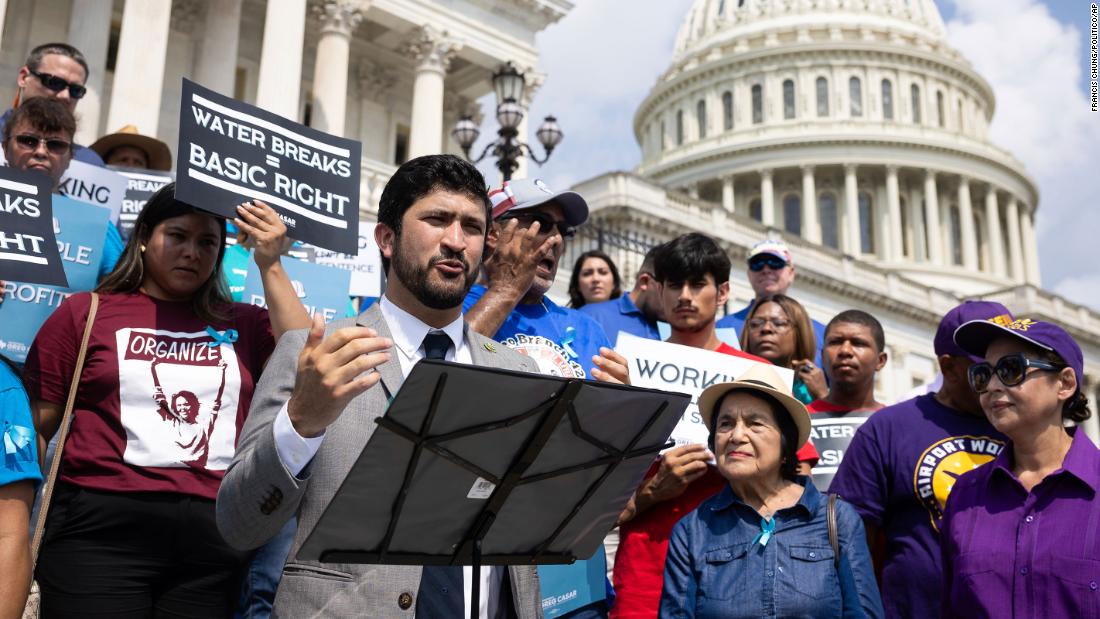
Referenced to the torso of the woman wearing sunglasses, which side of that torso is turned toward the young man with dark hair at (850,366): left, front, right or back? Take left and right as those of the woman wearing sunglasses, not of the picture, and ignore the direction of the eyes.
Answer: right

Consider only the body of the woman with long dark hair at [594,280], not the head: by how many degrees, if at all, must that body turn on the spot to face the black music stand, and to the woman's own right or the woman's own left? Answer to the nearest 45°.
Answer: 0° — they already face it

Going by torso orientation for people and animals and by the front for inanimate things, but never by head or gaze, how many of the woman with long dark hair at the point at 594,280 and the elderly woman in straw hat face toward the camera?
2

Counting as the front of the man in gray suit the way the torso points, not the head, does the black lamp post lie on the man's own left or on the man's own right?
on the man's own left

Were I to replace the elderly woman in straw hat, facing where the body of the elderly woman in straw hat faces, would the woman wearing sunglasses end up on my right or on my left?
on my left

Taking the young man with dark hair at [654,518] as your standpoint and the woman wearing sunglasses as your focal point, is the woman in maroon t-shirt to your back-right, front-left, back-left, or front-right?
back-right

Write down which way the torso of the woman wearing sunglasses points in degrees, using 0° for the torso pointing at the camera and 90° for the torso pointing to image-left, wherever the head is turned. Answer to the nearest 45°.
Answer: approximately 45°

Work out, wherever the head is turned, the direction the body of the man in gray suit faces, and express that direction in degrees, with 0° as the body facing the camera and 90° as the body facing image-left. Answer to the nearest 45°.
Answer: approximately 315°
